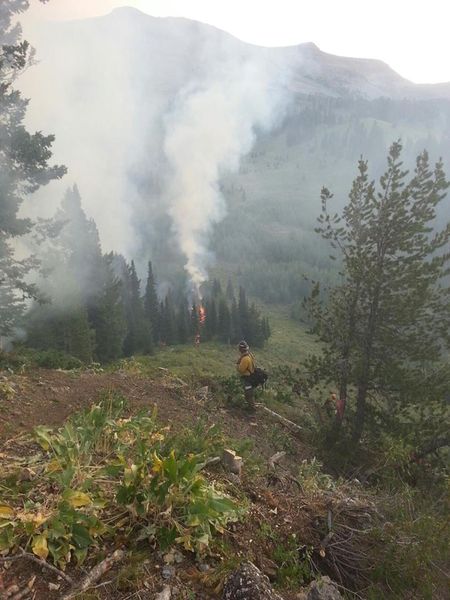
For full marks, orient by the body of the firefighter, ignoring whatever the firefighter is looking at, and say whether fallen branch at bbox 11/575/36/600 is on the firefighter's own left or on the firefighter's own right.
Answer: on the firefighter's own left

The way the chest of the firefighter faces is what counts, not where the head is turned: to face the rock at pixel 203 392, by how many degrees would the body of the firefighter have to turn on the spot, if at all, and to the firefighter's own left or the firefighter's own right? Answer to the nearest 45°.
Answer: approximately 45° to the firefighter's own left

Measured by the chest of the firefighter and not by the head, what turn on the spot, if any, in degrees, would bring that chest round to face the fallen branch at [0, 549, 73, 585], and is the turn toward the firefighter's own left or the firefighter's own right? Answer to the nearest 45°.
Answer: approximately 135° to the firefighter's own left

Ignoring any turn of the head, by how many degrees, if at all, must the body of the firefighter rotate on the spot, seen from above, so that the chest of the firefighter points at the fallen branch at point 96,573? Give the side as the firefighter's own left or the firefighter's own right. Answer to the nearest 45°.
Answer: approximately 135° to the firefighter's own left

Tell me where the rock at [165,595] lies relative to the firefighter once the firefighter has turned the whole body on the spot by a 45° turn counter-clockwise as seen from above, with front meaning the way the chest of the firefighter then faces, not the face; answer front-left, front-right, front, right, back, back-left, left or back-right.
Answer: left

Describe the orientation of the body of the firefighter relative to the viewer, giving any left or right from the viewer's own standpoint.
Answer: facing away from the viewer and to the left of the viewer

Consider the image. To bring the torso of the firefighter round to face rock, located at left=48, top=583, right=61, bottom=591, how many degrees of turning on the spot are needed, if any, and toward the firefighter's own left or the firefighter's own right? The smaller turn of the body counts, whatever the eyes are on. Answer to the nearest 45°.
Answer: approximately 135° to the firefighter's own left

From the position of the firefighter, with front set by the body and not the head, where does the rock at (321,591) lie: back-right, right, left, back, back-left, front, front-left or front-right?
back-left

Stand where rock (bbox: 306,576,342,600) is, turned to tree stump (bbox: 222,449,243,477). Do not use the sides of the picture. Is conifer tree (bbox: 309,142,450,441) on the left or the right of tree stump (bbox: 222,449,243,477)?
right

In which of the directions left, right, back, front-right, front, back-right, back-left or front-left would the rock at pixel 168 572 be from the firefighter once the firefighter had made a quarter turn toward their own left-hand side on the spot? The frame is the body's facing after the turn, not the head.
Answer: front-left

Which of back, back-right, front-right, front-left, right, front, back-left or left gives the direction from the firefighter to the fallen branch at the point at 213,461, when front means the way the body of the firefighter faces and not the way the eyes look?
back-left

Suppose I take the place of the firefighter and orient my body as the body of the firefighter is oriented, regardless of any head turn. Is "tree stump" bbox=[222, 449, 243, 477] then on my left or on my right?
on my left

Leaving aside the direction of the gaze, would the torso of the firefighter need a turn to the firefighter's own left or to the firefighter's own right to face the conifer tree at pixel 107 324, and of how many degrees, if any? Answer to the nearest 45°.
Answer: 0° — they already face it
